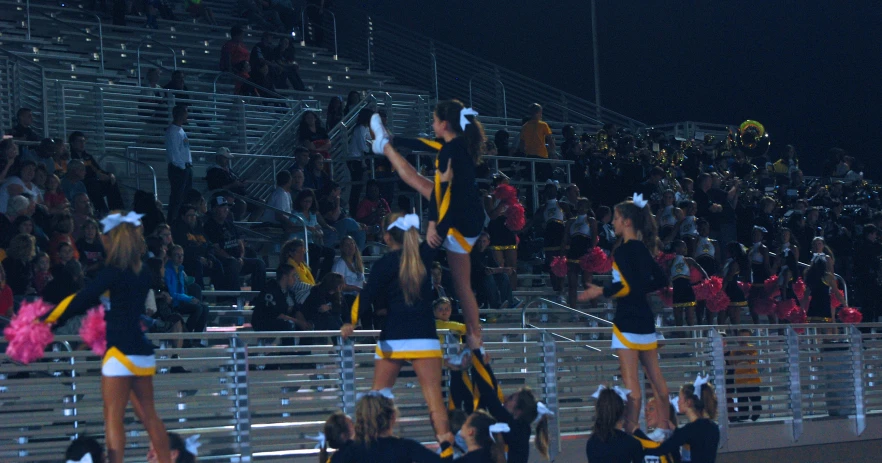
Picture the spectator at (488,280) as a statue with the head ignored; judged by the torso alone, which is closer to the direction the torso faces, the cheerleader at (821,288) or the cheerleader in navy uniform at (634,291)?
the cheerleader in navy uniform

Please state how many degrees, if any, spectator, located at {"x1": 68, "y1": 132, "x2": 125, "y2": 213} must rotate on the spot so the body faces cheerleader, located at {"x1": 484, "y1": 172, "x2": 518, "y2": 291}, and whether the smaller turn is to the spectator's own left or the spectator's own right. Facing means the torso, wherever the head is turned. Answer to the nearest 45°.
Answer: approximately 45° to the spectator's own left

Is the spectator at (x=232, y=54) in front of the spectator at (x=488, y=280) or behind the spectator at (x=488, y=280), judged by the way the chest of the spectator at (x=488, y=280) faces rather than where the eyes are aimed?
behind

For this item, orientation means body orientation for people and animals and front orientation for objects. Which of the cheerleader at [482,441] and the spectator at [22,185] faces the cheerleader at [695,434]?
the spectator

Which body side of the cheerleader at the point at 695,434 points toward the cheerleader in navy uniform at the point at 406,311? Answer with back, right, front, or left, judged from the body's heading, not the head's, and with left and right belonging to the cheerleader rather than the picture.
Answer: front

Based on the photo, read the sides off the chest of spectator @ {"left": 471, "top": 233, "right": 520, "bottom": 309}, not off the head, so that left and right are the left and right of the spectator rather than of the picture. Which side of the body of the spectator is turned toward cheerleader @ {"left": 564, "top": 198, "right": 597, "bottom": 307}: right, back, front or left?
left

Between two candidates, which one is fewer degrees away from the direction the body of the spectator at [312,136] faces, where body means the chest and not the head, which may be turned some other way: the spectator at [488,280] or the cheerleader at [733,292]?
the spectator

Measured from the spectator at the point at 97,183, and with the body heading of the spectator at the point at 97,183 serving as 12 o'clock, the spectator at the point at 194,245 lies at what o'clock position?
the spectator at the point at 194,245 is roughly at 12 o'clock from the spectator at the point at 97,183.

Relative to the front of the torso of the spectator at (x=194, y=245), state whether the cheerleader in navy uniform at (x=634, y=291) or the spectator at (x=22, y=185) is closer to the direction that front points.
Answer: the cheerleader in navy uniform

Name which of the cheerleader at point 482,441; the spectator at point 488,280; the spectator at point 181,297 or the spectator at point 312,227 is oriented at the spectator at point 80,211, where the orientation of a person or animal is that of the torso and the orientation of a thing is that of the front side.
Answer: the cheerleader
